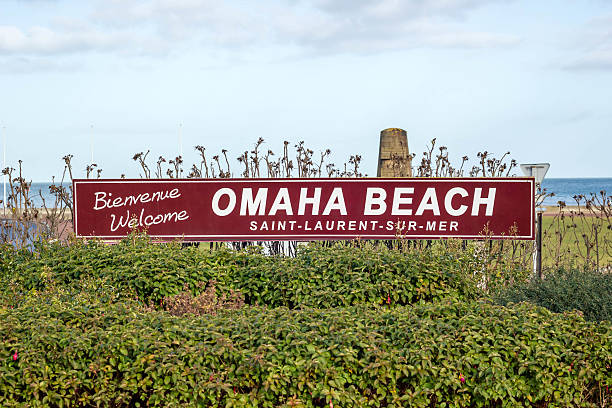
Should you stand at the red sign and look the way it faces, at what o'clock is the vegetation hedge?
The vegetation hedge is roughly at 12 o'clock from the red sign.

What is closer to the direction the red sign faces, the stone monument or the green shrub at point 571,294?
the green shrub

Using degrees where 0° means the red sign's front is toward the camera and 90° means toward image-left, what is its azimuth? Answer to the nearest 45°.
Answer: approximately 0°

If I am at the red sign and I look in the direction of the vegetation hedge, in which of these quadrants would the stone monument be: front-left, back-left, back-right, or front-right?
back-left

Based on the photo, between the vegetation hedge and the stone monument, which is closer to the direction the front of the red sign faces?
the vegetation hedge
